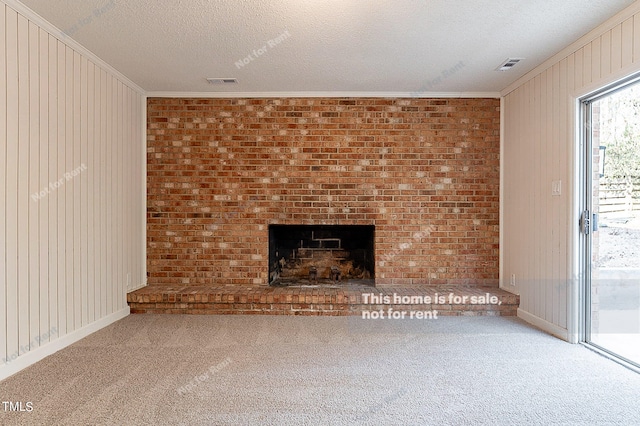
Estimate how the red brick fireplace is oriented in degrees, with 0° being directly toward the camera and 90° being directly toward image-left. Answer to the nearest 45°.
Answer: approximately 0°

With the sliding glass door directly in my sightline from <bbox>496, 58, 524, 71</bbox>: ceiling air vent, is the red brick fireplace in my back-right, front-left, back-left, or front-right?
back-right

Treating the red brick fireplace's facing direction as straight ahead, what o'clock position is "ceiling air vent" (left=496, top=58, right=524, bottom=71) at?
The ceiling air vent is roughly at 10 o'clock from the red brick fireplace.

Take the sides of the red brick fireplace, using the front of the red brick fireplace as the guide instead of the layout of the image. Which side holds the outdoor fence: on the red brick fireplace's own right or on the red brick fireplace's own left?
on the red brick fireplace's own left

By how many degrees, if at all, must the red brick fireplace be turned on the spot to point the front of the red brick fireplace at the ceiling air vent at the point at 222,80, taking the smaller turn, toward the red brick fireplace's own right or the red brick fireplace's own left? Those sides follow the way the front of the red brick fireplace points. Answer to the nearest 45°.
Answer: approximately 45° to the red brick fireplace's own right

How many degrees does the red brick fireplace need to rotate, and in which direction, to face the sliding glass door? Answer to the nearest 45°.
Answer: approximately 45° to its left
